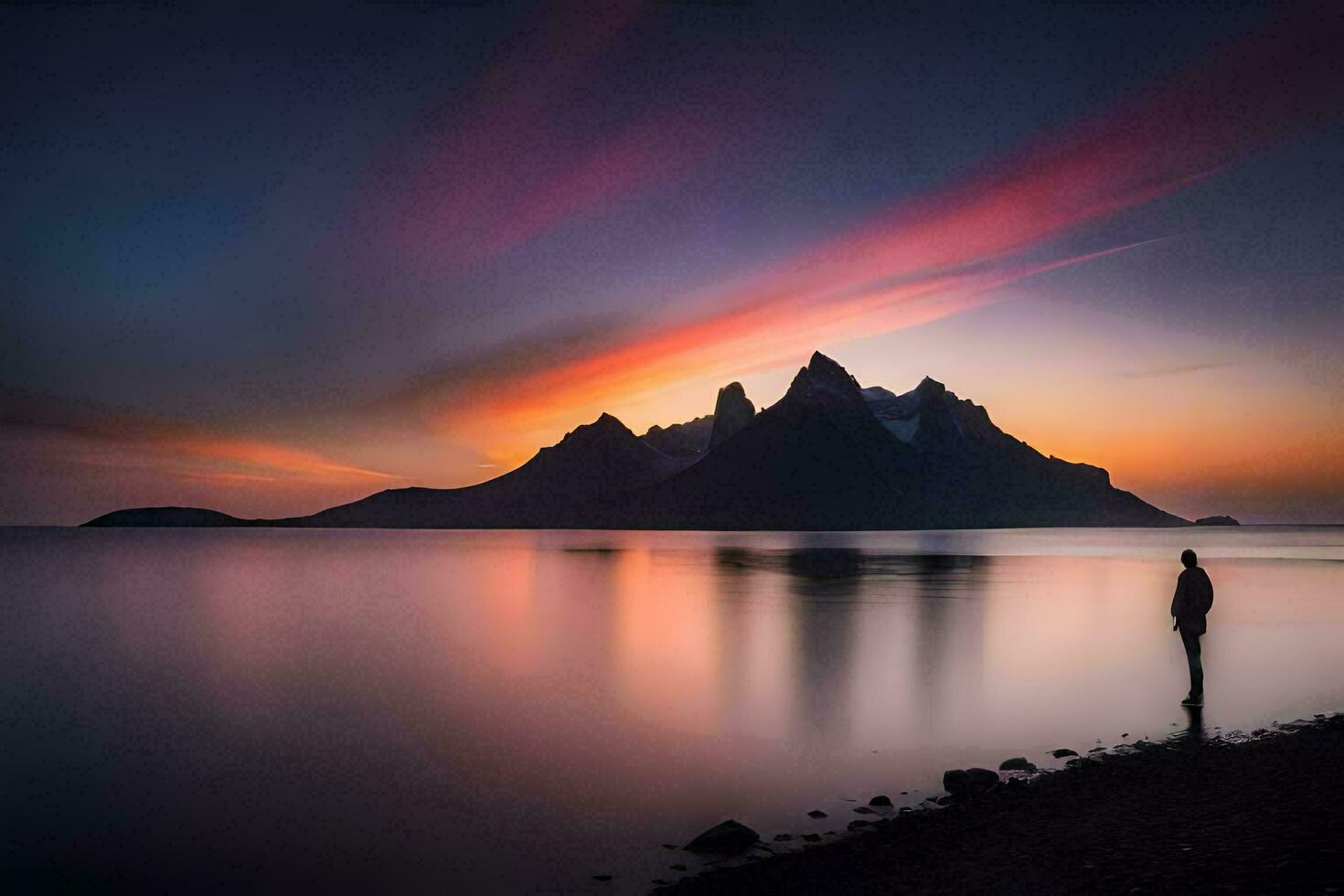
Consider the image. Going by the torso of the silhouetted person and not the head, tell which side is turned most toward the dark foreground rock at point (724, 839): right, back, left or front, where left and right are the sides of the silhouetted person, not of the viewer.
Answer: left

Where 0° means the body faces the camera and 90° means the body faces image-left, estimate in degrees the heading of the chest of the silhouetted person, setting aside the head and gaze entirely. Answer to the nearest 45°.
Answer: approximately 135°

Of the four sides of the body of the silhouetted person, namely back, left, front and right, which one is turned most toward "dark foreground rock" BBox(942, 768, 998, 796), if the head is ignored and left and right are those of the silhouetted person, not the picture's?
left
